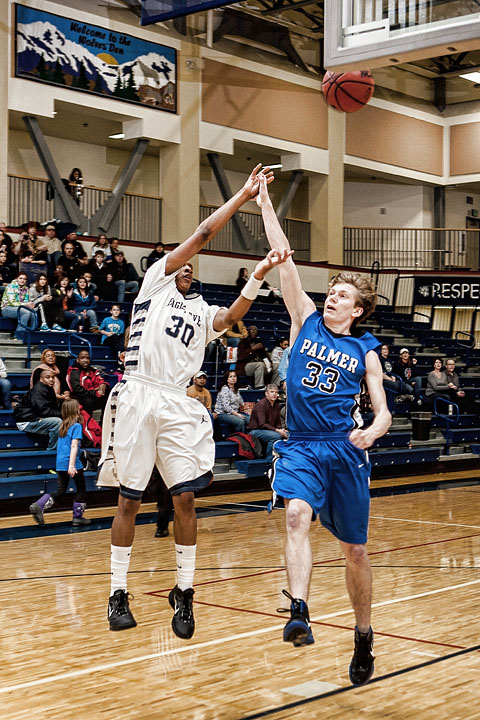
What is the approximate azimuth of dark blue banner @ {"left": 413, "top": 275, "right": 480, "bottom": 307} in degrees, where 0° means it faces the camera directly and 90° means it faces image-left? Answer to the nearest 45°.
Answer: approximately 0°

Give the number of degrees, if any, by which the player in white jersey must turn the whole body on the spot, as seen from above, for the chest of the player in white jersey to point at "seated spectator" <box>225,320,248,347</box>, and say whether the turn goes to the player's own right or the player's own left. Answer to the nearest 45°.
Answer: approximately 135° to the player's own left

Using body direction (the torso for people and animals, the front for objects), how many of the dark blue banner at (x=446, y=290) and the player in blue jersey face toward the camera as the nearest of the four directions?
2

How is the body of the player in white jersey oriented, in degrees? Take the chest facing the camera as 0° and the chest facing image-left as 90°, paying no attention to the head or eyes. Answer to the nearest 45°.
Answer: approximately 315°

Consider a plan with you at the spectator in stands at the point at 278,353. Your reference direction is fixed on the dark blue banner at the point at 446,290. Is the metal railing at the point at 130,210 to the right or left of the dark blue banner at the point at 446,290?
left

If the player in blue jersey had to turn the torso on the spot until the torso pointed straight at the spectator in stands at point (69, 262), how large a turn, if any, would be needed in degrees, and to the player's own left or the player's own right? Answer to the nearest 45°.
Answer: approximately 180°
